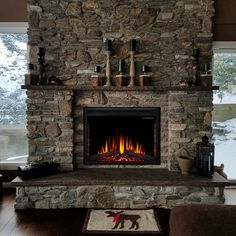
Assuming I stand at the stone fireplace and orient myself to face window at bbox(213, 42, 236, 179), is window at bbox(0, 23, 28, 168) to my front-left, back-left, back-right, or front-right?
back-left

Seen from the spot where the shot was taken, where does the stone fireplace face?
facing the viewer

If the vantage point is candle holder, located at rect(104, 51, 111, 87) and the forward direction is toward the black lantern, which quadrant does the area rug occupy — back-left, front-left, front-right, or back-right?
front-right

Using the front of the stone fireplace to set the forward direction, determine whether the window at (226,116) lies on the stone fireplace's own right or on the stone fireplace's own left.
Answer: on the stone fireplace's own left

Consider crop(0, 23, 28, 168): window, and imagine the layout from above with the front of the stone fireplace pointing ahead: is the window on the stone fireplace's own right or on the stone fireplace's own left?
on the stone fireplace's own right
